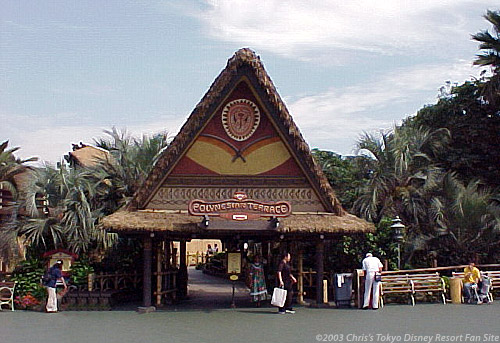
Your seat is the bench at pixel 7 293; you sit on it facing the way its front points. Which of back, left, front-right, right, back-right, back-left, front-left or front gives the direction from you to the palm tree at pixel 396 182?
left

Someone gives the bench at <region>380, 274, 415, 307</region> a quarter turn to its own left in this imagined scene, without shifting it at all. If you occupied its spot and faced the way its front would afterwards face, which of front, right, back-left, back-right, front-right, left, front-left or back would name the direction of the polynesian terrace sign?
back-right

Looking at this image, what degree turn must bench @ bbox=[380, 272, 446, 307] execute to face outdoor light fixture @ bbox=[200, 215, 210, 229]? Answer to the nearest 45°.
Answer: approximately 45° to its right

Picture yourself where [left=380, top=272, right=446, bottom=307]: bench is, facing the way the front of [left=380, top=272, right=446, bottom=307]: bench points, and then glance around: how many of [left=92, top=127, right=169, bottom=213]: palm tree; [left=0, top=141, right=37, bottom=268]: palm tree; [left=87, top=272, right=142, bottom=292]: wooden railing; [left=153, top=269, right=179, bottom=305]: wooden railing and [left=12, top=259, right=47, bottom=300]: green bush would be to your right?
5

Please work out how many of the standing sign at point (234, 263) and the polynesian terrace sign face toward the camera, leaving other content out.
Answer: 2

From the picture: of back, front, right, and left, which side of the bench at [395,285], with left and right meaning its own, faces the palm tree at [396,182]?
back

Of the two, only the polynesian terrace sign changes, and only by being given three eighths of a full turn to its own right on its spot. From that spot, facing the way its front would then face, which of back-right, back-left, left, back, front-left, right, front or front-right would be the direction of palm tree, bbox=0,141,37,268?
front

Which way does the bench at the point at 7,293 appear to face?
toward the camera

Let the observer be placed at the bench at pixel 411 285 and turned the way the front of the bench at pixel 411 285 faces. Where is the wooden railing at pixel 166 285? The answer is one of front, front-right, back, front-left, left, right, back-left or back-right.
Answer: right

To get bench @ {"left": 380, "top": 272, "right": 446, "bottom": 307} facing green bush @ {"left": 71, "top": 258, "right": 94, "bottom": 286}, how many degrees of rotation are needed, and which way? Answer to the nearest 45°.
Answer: approximately 90° to its right

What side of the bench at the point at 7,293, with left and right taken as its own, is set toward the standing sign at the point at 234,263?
left

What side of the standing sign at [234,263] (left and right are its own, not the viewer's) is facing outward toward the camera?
front
